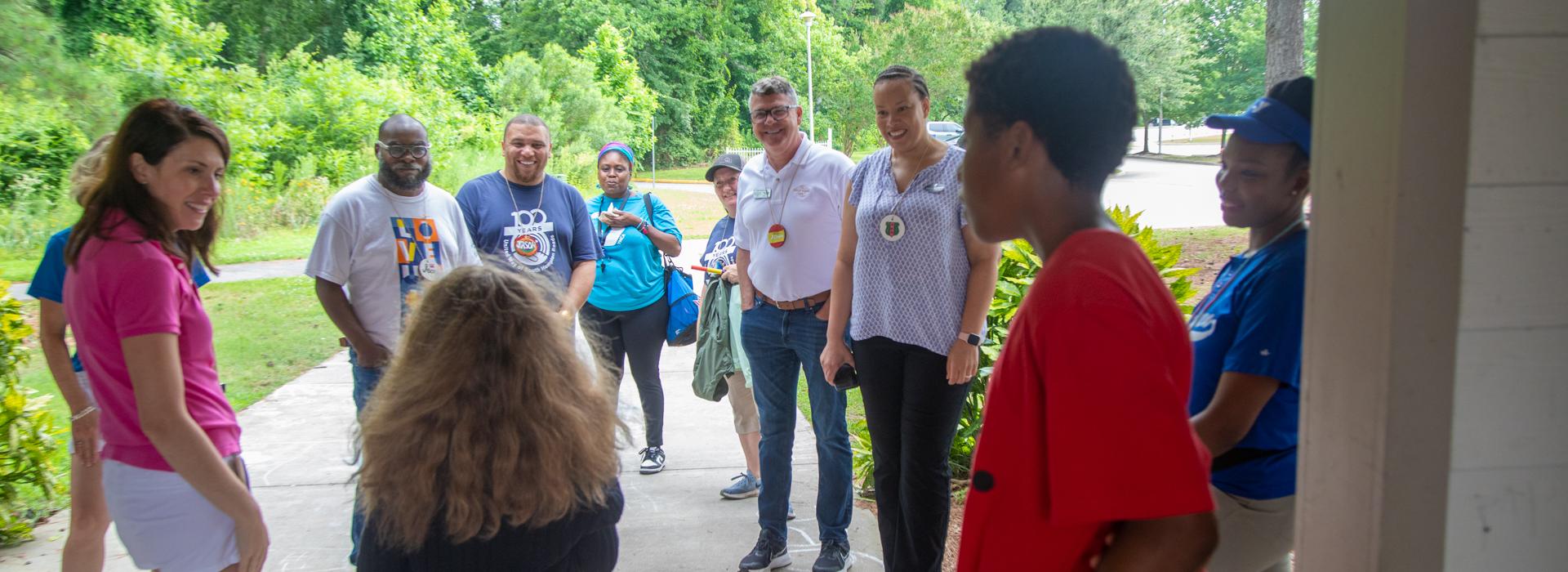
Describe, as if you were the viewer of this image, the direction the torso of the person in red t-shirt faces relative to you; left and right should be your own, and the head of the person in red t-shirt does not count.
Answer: facing to the left of the viewer

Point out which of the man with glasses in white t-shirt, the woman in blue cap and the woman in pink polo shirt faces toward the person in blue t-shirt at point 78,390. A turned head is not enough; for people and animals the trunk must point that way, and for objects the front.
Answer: the woman in blue cap

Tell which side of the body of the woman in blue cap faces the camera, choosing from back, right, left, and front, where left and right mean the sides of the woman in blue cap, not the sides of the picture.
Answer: left

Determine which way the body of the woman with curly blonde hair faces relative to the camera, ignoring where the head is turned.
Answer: away from the camera

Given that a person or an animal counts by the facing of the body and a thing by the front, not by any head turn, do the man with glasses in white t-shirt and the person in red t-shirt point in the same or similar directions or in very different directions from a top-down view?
very different directions

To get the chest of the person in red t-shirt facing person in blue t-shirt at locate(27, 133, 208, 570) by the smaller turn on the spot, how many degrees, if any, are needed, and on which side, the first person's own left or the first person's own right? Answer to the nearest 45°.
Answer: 0° — they already face them

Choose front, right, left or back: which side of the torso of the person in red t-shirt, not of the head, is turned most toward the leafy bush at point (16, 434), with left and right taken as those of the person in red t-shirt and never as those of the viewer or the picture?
front

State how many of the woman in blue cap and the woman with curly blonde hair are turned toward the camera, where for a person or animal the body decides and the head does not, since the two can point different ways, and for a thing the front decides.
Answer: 0

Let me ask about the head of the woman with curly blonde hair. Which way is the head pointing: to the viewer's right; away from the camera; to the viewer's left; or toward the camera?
away from the camera

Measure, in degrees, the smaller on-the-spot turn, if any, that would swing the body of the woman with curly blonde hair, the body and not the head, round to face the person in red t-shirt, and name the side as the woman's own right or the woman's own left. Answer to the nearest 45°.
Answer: approximately 135° to the woman's own right

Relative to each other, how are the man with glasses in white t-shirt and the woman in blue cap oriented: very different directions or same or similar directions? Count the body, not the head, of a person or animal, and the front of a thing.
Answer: very different directions

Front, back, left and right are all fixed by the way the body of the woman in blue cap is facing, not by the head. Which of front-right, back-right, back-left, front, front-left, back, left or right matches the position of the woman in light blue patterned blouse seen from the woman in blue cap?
front-right

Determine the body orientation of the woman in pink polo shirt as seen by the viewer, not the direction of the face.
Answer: to the viewer's right
